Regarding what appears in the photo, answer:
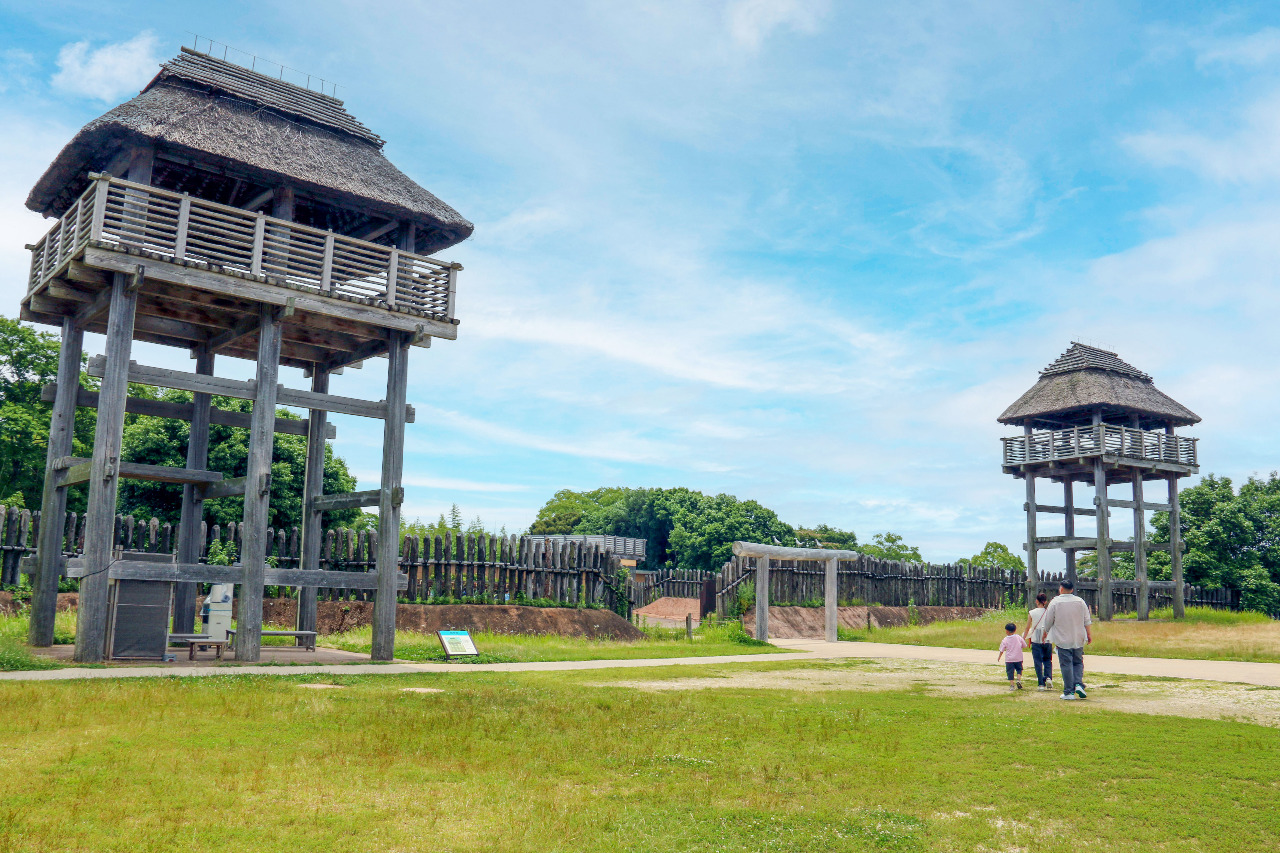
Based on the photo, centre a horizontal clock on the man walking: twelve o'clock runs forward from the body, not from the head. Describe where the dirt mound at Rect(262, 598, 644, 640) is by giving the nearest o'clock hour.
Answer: The dirt mound is roughly at 10 o'clock from the man walking.

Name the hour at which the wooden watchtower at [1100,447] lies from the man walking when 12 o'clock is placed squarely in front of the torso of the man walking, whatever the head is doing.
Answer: The wooden watchtower is roughly at 12 o'clock from the man walking.

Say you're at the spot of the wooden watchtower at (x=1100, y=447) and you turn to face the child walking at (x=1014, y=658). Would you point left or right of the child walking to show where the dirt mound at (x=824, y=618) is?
right

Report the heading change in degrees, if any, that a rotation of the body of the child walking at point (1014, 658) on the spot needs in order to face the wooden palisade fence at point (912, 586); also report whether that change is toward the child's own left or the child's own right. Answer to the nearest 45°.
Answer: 0° — they already face it

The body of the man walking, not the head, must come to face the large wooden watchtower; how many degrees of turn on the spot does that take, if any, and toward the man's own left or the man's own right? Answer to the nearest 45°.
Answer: approximately 90° to the man's own left

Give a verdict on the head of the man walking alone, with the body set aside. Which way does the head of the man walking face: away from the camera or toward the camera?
away from the camera

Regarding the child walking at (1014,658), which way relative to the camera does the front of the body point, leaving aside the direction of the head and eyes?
away from the camera

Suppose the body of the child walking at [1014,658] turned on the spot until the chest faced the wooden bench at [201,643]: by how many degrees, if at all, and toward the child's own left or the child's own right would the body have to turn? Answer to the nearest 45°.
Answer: approximately 90° to the child's own left

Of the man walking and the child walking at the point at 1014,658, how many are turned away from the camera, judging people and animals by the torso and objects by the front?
2

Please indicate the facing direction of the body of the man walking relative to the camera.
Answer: away from the camera

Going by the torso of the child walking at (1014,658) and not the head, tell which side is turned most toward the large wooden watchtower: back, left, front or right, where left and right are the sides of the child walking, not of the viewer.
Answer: left
